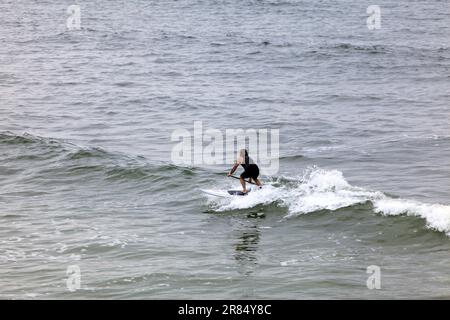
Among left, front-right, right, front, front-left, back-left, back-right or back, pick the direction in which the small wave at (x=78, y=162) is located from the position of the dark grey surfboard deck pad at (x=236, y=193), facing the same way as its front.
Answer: front-right

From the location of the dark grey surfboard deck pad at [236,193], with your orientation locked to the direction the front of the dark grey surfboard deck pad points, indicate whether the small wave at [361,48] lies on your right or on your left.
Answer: on your right

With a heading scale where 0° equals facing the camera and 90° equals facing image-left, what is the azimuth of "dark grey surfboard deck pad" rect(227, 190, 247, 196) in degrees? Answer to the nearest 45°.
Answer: approximately 90°
